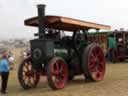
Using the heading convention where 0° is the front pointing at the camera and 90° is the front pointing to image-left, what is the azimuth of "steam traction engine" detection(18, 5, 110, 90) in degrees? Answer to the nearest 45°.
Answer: approximately 45°
